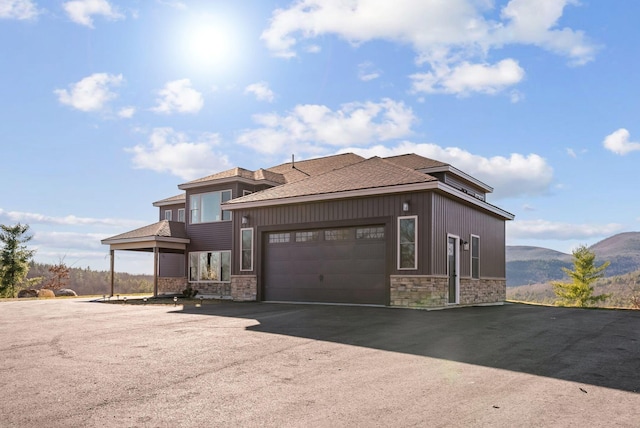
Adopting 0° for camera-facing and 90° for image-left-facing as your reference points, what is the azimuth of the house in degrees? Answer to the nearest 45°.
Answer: approximately 45°

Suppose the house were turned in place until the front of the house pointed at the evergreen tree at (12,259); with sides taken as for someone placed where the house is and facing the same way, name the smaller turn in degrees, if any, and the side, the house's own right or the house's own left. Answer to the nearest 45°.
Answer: approximately 90° to the house's own right

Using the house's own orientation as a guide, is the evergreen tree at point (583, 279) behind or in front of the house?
behind

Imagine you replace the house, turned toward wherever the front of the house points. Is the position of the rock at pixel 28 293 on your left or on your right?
on your right

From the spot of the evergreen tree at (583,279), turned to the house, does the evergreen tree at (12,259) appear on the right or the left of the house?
right
